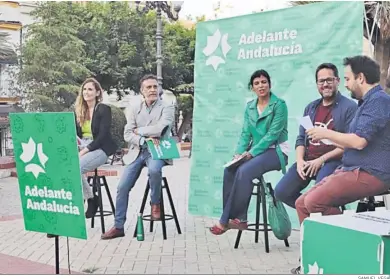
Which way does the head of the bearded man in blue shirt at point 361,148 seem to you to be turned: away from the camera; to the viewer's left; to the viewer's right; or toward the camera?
to the viewer's left

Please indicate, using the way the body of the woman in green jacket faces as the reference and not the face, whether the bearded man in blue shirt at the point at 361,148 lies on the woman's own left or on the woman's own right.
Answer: on the woman's own left

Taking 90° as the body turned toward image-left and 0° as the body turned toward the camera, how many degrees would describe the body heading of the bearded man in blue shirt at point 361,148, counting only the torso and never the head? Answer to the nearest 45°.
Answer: approximately 90°

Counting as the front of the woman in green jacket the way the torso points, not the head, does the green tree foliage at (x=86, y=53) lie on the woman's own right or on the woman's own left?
on the woman's own right

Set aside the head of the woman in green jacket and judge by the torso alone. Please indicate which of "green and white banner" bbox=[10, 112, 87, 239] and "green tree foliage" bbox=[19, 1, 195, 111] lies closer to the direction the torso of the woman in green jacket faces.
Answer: the green and white banner

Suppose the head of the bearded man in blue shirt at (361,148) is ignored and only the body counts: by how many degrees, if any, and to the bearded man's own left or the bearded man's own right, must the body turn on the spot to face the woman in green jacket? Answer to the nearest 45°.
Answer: approximately 45° to the bearded man's own right

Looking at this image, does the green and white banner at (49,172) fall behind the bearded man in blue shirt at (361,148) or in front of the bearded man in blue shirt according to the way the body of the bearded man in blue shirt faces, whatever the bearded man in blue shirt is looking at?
in front

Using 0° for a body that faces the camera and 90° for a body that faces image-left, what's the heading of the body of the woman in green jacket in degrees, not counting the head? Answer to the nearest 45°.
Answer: approximately 45°

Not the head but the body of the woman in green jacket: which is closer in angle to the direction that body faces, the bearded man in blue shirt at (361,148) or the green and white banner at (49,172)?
the green and white banner
